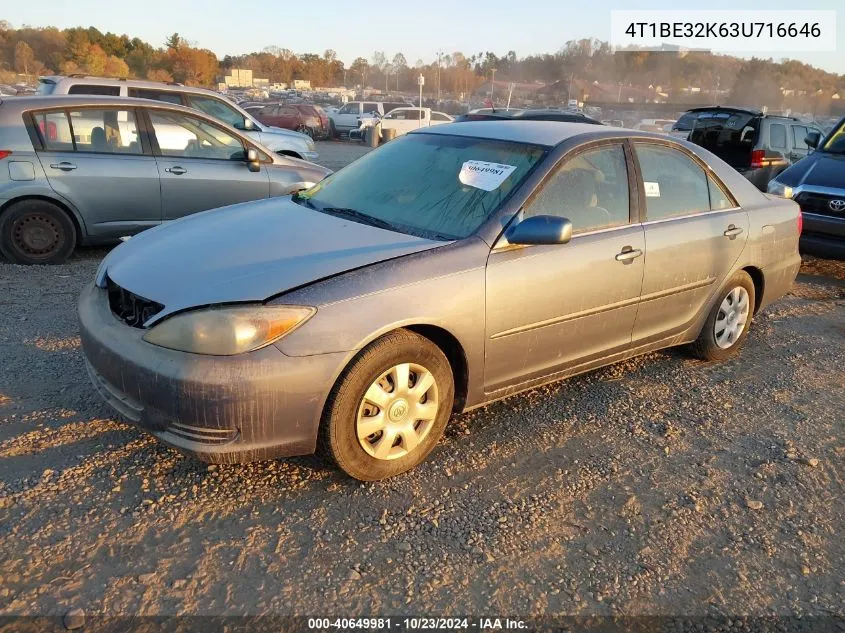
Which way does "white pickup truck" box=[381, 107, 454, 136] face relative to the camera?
to the viewer's left

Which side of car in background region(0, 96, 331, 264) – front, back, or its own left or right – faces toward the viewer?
right

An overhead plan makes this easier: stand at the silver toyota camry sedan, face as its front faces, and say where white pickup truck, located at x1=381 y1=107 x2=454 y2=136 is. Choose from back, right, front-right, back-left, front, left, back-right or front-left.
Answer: back-right

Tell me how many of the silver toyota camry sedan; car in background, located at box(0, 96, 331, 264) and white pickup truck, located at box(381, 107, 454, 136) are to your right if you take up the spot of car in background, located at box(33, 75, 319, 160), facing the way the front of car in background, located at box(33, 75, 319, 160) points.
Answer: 2

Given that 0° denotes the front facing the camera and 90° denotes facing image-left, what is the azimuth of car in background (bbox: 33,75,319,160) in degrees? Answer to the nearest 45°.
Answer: approximately 270°

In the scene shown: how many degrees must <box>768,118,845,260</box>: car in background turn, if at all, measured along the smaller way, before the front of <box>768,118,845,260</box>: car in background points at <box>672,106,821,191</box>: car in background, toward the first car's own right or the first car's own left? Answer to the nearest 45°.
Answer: approximately 135° to the first car's own right

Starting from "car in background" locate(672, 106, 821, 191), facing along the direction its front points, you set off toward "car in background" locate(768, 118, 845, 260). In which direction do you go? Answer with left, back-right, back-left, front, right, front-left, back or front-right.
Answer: back-right

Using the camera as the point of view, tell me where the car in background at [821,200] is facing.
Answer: facing the viewer and to the left of the viewer

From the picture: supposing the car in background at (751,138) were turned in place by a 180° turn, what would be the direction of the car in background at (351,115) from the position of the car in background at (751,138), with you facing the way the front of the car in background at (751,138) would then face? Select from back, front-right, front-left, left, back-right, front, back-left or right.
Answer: right

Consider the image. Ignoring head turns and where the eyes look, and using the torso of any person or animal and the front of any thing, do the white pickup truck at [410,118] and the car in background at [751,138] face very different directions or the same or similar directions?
very different directions

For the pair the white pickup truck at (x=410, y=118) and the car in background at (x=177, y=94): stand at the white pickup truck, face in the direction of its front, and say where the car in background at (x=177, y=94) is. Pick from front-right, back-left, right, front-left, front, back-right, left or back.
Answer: left

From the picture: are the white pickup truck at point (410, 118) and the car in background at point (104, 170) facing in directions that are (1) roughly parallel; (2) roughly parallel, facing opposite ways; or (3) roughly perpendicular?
roughly parallel, facing opposite ways

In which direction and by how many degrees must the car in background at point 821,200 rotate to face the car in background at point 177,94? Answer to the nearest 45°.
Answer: approximately 45° to its right

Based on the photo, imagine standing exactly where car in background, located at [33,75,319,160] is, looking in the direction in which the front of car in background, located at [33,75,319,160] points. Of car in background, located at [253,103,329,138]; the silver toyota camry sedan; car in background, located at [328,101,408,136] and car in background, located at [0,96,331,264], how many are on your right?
2

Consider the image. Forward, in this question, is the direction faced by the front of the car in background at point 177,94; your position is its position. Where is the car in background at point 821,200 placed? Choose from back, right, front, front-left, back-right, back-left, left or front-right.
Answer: front-right
